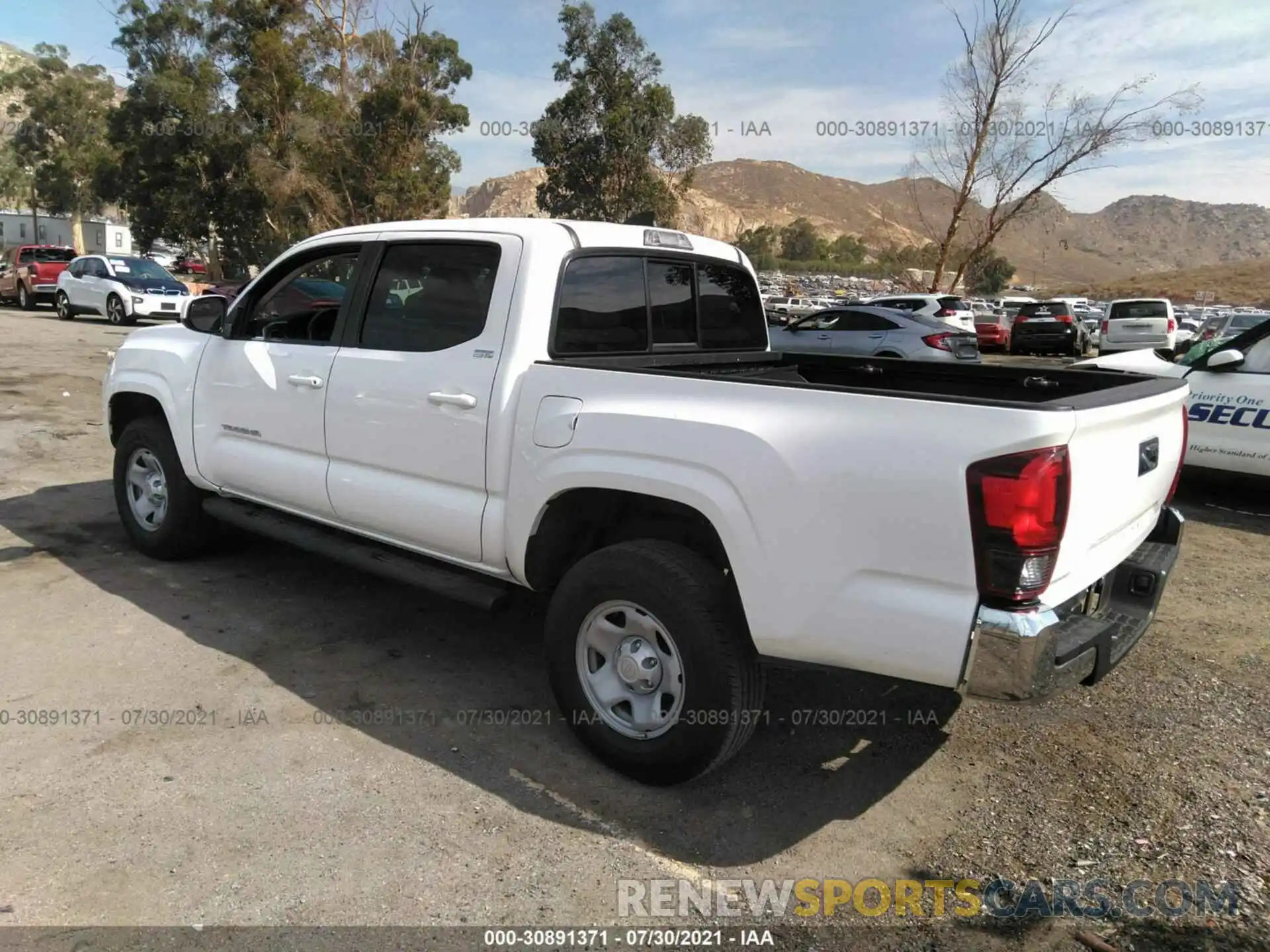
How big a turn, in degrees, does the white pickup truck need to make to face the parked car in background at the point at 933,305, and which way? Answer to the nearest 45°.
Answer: approximately 45° to its right

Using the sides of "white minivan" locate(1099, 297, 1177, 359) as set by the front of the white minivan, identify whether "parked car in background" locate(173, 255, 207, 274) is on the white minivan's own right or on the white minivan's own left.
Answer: on the white minivan's own left

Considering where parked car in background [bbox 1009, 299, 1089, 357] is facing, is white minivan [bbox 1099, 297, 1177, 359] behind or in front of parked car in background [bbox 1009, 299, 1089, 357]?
behind

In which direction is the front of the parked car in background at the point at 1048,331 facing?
away from the camera

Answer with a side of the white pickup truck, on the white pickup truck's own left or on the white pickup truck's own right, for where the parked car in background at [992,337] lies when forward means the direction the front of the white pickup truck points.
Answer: on the white pickup truck's own right

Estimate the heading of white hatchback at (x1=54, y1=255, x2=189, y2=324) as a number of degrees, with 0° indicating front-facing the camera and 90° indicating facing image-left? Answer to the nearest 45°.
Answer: approximately 315°

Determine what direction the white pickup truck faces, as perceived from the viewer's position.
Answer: facing away from the viewer and to the left of the viewer

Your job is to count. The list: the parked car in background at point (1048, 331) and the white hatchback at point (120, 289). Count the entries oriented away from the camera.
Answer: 1

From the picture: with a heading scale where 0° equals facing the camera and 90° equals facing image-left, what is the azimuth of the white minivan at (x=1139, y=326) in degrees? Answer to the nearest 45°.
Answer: approximately 180°

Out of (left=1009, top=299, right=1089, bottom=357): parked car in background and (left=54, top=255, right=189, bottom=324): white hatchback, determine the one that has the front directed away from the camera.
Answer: the parked car in background

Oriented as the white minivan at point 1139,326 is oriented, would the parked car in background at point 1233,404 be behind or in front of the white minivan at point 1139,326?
behind
